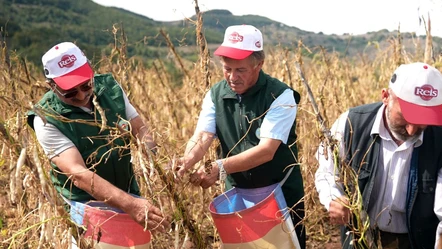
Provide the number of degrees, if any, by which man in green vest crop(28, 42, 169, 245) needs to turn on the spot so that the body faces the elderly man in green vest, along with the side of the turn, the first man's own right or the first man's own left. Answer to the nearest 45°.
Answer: approximately 45° to the first man's own left

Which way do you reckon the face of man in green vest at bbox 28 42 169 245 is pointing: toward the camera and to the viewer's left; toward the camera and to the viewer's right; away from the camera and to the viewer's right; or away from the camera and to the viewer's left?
toward the camera and to the viewer's right

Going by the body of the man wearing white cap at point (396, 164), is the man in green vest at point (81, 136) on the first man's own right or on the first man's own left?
on the first man's own right

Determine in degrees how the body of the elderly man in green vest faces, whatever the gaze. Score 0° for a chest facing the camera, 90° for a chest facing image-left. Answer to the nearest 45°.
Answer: approximately 45°

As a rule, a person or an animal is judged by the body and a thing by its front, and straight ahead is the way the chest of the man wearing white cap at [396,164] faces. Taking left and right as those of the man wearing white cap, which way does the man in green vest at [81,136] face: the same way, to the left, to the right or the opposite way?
to the left

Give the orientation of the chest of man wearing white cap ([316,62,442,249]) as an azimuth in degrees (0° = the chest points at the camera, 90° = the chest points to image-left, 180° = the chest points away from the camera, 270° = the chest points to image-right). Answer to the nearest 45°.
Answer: approximately 0°

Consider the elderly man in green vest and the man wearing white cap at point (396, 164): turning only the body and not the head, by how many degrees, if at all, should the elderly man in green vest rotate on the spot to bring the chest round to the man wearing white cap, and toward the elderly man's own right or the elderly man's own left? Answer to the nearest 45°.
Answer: approximately 90° to the elderly man's own left

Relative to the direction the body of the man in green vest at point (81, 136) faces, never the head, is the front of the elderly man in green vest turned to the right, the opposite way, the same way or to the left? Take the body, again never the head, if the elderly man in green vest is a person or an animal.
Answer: to the right
